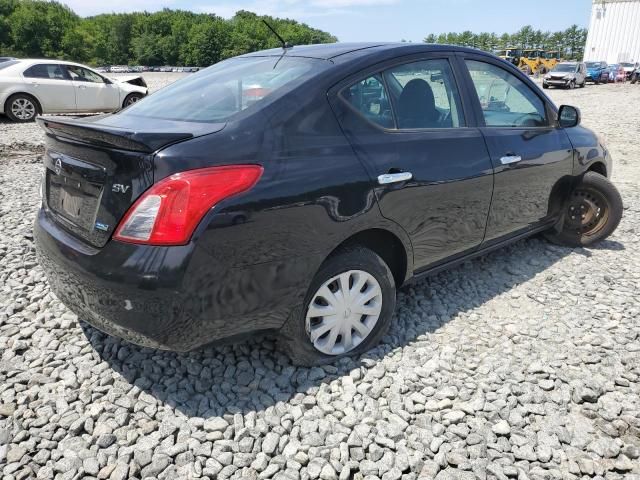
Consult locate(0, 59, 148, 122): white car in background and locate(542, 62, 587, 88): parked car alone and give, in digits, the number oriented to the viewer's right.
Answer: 1

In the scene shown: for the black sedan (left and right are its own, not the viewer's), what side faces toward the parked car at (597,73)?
front

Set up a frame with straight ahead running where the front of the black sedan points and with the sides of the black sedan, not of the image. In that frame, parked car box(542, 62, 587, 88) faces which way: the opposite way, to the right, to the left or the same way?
the opposite way

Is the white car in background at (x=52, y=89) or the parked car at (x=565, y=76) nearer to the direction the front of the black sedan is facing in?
the parked car

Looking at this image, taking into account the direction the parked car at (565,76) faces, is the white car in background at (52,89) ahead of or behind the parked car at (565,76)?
ahead

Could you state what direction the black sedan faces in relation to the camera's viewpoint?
facing away from the viewer and to the right of the viewer

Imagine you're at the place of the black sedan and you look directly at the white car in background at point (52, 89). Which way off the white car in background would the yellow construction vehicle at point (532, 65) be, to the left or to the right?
right

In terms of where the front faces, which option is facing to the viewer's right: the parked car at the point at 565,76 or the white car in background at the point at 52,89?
the white car in background

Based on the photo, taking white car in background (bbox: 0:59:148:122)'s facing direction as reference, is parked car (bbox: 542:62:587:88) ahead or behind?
ahead

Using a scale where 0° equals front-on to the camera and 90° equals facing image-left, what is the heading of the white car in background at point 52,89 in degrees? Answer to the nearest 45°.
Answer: approximately 270°

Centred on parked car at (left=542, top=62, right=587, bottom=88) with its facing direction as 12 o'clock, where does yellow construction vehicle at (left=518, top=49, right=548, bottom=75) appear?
The yellow construction vehicle is roughly at 4 o'clock from the parked car.
